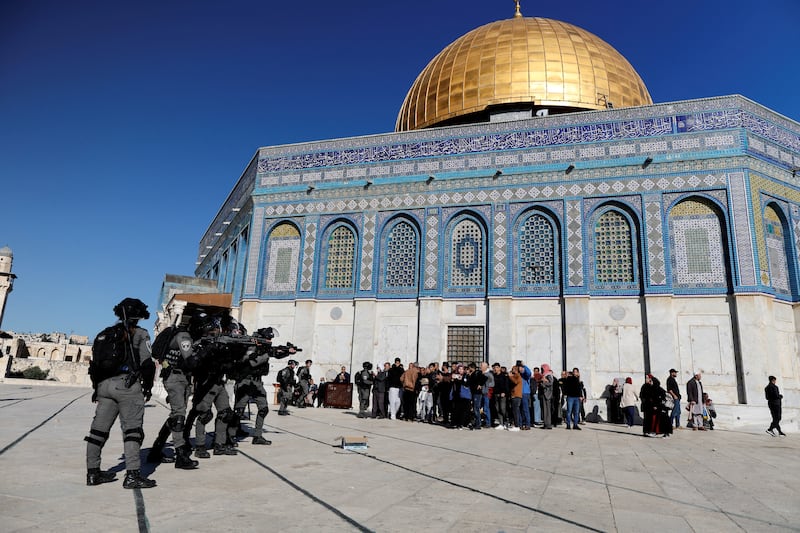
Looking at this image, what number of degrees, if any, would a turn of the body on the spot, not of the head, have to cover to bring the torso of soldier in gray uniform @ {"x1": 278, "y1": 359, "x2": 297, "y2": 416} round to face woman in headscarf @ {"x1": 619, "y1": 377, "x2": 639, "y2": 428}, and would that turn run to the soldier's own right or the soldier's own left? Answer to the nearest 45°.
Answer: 0° — they already face them

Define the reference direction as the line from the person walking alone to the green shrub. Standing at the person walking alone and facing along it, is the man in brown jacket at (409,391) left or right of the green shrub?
left

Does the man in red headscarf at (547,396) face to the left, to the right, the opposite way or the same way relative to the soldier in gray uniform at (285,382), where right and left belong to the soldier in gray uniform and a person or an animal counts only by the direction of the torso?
the opposite way

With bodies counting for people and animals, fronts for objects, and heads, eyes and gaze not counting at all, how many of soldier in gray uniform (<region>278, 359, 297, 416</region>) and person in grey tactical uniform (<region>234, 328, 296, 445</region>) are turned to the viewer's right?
2

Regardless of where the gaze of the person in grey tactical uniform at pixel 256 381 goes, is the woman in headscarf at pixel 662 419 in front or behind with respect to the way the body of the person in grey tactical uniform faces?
in front

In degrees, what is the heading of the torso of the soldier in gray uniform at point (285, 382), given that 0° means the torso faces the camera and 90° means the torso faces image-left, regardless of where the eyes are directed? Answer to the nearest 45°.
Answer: approximately 270°

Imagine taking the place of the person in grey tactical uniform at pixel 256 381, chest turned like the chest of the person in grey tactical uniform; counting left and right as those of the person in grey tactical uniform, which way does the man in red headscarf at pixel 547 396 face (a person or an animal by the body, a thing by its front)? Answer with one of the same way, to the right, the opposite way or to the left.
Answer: the opposite way

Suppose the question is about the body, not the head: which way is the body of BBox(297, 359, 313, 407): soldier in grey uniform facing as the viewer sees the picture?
to the viewer's right

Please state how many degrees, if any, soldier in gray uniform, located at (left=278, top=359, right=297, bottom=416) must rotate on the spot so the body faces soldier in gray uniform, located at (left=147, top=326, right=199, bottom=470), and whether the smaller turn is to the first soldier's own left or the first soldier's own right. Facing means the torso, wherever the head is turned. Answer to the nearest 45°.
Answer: approximately 90° to the first soldier's own right

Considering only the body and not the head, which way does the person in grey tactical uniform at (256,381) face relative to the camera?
to the viewer's right

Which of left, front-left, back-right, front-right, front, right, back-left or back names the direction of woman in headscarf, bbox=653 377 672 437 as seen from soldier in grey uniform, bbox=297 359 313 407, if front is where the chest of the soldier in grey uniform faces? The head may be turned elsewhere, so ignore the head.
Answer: front-right
